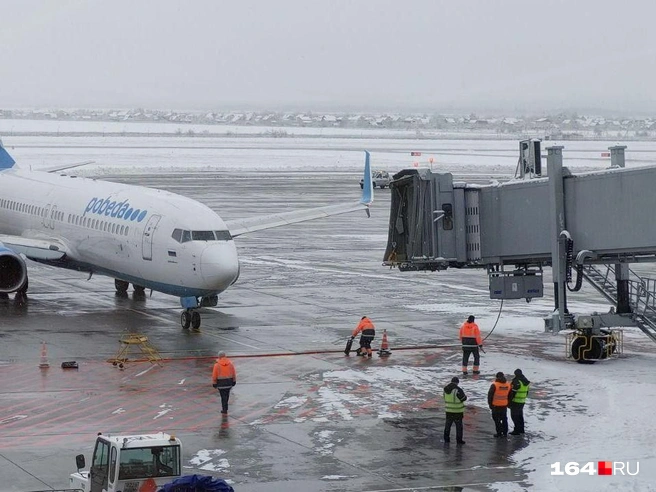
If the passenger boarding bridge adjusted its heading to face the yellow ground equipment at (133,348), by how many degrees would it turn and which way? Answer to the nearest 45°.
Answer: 0° — it already faces it

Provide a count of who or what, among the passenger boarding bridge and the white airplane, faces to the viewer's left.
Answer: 1

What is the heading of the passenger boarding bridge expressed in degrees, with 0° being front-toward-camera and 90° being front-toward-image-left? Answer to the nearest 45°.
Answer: approximately 90°

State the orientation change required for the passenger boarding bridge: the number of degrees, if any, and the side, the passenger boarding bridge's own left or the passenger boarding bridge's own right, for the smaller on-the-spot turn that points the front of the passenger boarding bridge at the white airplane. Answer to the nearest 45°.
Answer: approximately 45° to the passenger boarding bridge's own right

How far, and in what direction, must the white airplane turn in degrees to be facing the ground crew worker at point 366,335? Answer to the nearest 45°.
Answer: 0° — it already faces them
